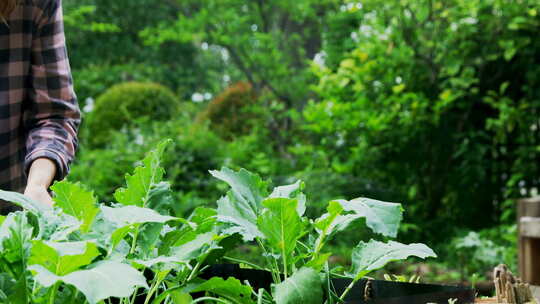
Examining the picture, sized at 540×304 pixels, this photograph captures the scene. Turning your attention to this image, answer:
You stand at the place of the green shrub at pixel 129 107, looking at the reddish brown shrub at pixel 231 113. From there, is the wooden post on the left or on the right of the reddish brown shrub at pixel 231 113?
right

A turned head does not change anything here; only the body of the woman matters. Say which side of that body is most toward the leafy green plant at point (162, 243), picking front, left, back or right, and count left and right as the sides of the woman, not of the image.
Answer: front

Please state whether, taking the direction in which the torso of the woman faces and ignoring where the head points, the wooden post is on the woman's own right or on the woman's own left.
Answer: on the woman's own left

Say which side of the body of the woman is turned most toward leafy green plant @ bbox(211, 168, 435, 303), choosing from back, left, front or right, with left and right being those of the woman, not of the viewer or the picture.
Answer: front
